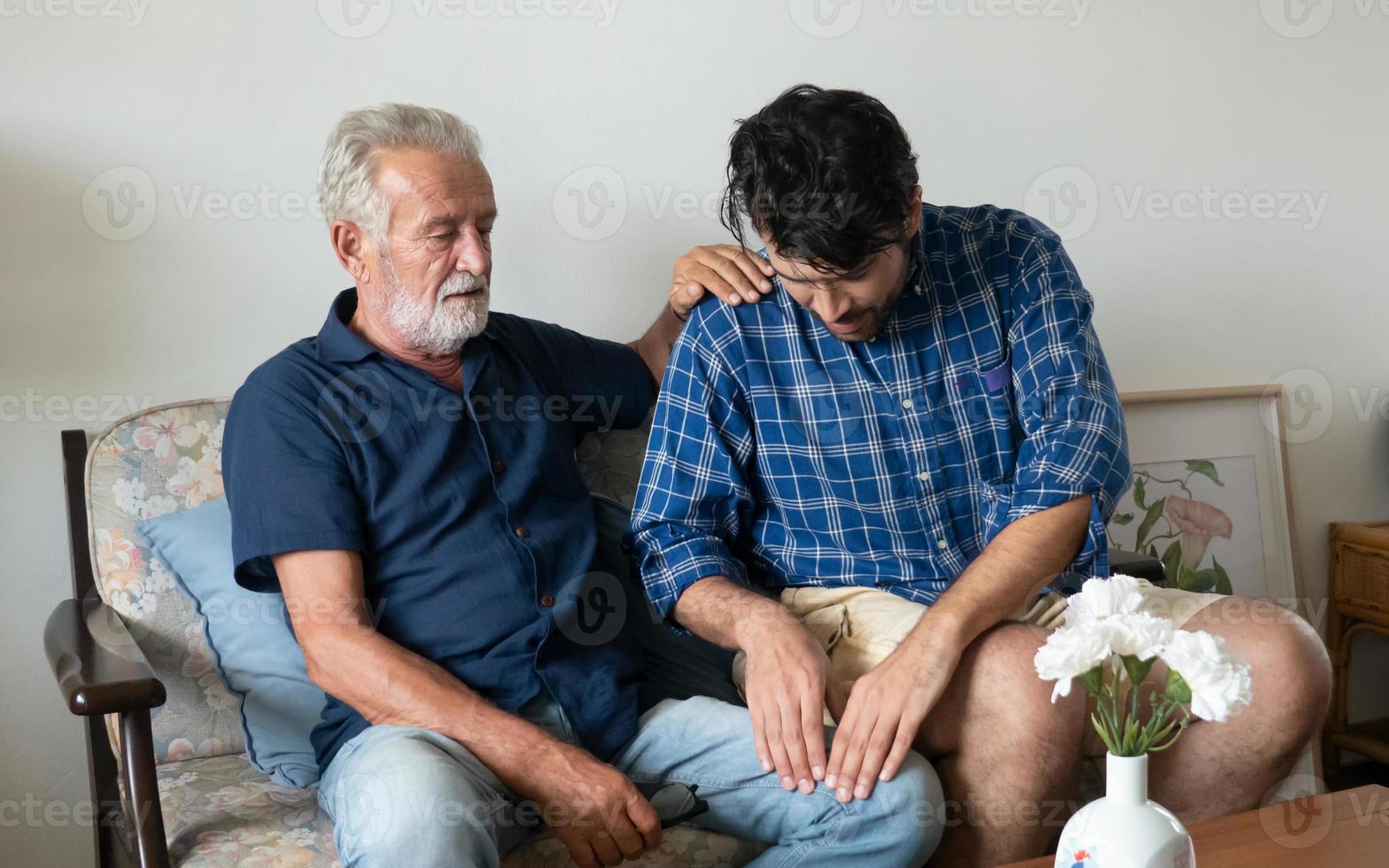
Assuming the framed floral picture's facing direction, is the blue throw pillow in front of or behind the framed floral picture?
in front

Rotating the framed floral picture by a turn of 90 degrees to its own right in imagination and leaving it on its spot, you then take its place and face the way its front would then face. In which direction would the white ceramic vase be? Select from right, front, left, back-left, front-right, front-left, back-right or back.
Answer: left

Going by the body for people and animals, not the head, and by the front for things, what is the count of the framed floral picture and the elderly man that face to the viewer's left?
0

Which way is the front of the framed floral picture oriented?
toward the camera

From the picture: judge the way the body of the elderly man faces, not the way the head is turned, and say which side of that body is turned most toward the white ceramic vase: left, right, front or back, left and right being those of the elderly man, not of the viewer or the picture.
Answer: front

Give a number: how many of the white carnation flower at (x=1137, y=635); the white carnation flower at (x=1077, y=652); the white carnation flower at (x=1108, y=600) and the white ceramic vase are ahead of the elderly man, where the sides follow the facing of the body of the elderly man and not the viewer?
4

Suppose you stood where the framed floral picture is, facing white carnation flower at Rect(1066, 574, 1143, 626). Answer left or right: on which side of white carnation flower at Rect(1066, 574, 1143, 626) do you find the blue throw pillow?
right

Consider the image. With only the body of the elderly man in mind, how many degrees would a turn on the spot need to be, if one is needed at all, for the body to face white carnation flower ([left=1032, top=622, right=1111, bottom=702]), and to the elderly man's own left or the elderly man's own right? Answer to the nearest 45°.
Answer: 0° — they already face it

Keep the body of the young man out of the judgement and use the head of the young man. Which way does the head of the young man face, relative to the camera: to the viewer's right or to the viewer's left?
to the viewer's left

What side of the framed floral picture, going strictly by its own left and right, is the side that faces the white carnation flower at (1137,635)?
front

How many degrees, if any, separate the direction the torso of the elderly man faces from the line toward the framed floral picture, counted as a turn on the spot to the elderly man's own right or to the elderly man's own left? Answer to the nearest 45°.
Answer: approximately 90° to the elderly man's own left

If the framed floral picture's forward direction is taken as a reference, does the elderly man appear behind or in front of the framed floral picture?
in front

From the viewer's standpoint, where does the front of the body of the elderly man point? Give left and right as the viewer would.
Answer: facing the viewer and to the right of the viewer

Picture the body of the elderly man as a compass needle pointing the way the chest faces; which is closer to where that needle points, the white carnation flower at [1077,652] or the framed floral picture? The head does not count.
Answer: the white carnation flower
